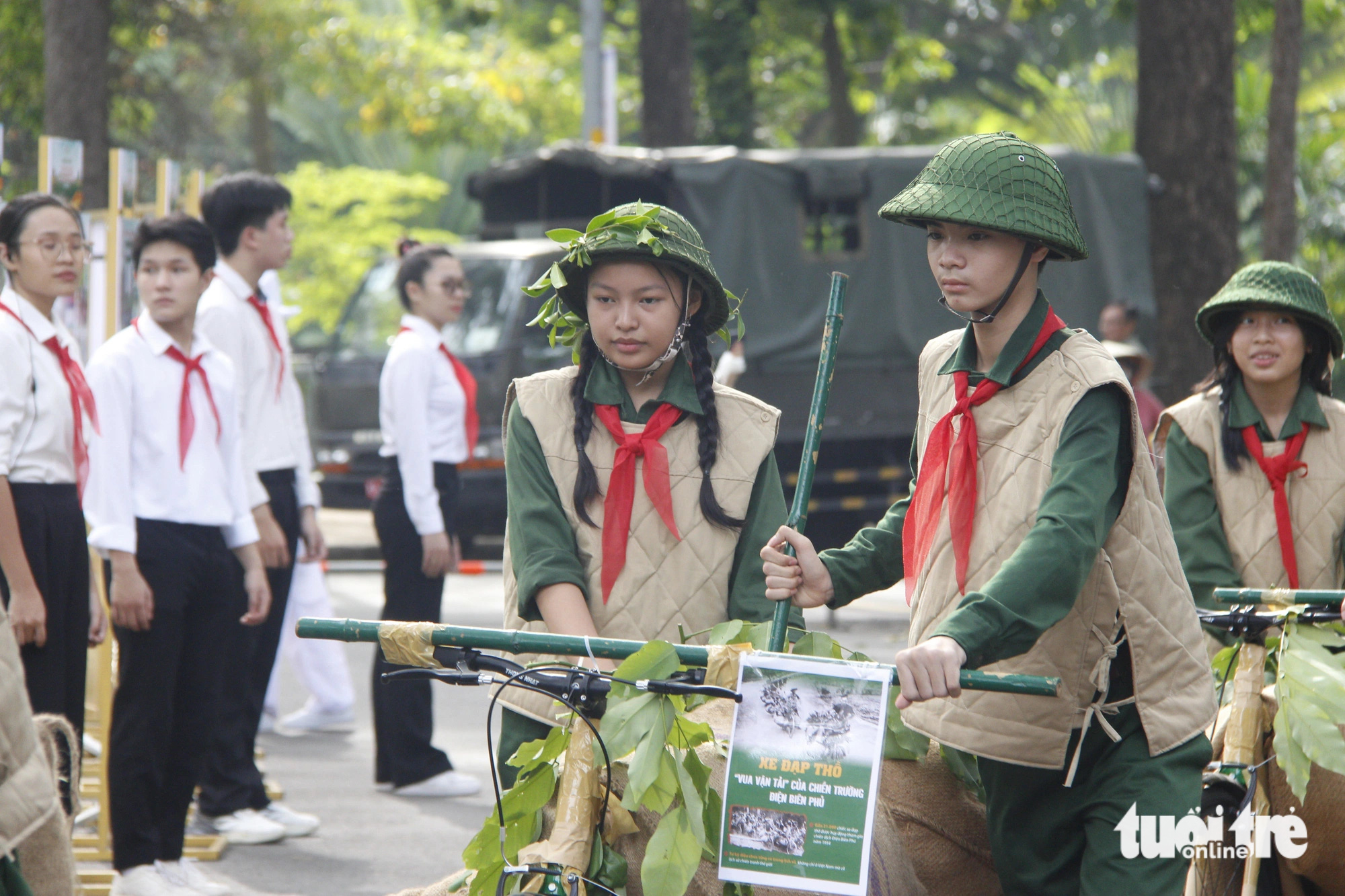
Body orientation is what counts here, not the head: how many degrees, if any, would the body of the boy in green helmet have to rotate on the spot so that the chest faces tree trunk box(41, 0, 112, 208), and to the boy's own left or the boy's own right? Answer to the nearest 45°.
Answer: approximately 90° to the boy's own right

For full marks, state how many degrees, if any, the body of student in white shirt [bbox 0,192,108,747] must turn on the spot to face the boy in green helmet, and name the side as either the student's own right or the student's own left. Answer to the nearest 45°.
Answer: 0° — they already face them

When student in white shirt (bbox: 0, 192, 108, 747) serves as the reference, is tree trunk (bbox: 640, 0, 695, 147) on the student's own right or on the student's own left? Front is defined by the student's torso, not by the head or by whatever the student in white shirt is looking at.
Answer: on the student's own left

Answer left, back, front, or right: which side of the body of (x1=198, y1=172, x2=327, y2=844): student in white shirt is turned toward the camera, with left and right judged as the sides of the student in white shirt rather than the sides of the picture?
right

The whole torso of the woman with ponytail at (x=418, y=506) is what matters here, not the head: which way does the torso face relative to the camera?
to the viewer's right

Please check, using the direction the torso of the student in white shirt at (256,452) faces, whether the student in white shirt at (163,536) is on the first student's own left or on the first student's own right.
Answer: on the first student's own right

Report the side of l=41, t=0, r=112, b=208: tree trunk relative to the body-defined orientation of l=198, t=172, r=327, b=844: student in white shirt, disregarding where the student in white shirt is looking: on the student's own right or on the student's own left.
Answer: on the student's own left

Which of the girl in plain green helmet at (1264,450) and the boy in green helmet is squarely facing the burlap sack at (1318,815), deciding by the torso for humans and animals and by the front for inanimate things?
the girl in plain green helmet

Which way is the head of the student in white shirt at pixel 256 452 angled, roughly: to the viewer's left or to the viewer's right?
to the viewer's right

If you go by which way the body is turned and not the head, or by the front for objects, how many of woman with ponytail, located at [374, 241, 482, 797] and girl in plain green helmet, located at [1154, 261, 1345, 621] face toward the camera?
1

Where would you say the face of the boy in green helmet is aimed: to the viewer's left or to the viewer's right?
to the viewer's left

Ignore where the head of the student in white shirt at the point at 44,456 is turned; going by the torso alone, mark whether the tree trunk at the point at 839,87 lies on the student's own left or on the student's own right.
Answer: on the student's own left
